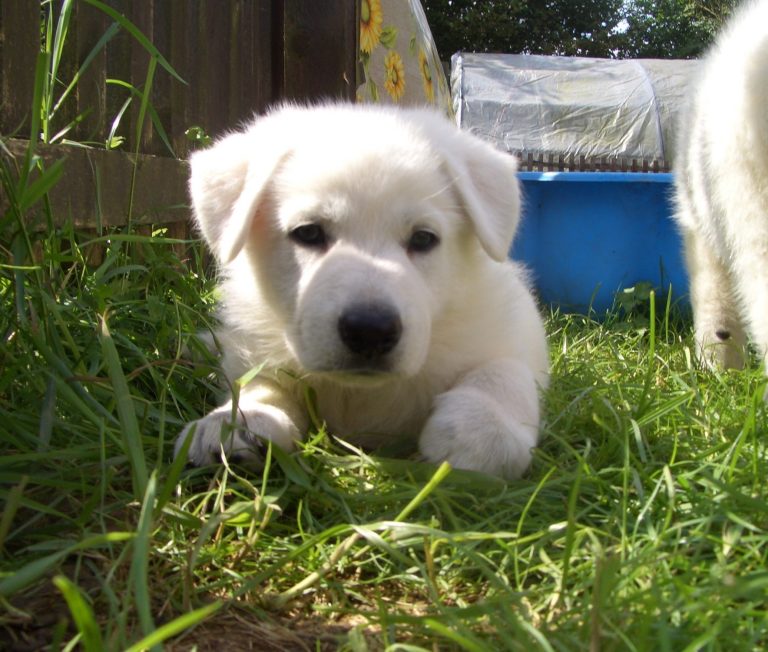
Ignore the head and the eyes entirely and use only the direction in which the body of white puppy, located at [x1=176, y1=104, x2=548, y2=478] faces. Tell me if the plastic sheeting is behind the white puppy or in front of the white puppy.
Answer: behind

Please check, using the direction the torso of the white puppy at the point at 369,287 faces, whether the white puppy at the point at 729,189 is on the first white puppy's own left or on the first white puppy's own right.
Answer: on the first white puppy's own left

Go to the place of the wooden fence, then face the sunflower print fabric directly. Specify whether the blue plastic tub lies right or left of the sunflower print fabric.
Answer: right

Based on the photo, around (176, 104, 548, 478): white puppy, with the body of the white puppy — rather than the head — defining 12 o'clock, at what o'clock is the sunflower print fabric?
The sunflower print fabric is roughly at 6 o'clock from the white puppy.

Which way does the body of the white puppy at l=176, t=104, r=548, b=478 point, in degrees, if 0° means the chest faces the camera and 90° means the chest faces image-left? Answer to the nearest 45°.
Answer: approximately 0°

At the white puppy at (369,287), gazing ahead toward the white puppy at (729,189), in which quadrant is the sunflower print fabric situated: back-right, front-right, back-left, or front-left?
front-left
